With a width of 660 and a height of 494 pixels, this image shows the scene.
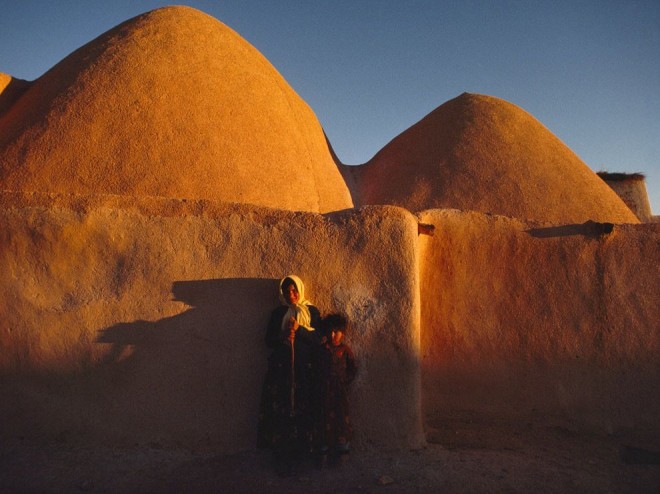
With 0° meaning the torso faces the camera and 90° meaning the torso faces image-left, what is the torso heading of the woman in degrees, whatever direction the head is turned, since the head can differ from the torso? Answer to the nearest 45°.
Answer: approximately 0°

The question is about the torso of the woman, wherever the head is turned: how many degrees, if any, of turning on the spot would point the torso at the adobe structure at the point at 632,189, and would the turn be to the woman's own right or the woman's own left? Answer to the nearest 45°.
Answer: approximately 135° to the woman's own left

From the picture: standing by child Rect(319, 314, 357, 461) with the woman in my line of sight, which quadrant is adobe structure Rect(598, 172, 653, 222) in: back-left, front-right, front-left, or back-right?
back-right
